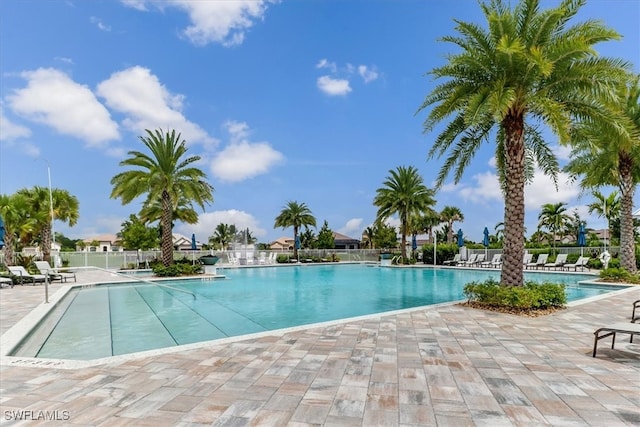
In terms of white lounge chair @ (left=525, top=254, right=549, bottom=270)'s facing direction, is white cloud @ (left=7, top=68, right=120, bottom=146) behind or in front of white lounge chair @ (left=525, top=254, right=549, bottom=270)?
in front

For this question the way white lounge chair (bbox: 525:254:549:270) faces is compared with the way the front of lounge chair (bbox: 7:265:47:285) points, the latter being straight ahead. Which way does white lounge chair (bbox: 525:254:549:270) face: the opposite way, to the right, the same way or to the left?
the opposite way

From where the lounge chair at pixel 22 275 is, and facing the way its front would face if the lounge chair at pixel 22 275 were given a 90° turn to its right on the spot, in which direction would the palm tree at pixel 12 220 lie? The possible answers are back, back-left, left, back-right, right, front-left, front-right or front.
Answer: back

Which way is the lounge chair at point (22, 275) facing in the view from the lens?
facing to the right of the viewer

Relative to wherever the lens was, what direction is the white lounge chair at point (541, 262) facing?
facing the viewer and to the left of the viewer

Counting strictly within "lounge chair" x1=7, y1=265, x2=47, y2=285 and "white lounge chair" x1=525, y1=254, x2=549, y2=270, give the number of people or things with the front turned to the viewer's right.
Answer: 1

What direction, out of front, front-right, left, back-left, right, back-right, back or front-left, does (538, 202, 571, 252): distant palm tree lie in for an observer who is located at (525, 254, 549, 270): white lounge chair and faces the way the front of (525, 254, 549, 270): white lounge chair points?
back-right

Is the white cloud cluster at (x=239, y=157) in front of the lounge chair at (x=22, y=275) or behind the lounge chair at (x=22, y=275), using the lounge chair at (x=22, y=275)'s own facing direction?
in front
